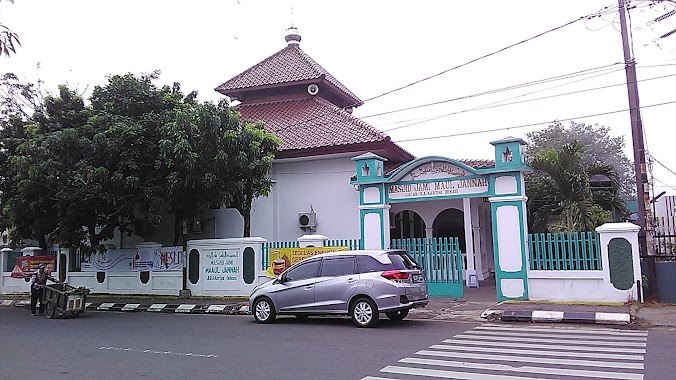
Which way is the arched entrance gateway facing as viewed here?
toward the camera

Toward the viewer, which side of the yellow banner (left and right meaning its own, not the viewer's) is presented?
front

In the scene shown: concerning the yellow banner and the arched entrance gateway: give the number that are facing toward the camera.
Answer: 2

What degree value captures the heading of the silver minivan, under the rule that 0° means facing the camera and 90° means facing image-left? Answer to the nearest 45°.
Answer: approximately 135°

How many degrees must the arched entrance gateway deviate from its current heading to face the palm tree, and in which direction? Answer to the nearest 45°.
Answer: approximately 135° to its left

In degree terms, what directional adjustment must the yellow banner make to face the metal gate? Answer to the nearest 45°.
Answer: approximately 90° to its left

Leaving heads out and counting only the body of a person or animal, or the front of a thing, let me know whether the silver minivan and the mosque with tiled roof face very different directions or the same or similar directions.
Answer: very different directions

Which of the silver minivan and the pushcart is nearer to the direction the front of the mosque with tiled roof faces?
the silver minivan

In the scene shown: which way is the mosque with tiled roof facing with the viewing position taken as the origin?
facing the viewer and to the right of the viewer

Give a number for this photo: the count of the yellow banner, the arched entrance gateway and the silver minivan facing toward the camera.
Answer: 2

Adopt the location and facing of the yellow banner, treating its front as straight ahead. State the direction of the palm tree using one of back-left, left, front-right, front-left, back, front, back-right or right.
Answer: left
